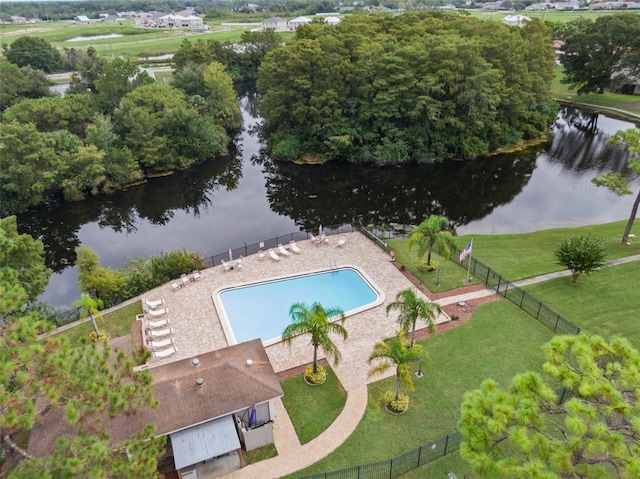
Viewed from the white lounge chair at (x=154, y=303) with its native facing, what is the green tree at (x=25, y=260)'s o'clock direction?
The green tree is roughly at 7 o'clock from the white lounge chair.

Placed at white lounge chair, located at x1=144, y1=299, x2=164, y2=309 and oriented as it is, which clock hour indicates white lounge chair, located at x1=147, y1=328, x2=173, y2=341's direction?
white lounge chair, located at x1=147, y1=328, x2=173, y2=341 is roughly at 3 o'clock from white lounge chair, located at x1=144, y1=299, x2=164, y2=309.

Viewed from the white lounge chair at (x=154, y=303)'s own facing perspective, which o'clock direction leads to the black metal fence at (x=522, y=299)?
The black metal fence is roughly at 1 o'clock from the white lounge chair.

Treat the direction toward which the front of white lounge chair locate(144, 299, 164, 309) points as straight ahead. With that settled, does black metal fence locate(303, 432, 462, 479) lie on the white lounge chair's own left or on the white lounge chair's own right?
on the white lounge chair's own right

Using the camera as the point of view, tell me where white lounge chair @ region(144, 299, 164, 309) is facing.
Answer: facing to the right of the viewer

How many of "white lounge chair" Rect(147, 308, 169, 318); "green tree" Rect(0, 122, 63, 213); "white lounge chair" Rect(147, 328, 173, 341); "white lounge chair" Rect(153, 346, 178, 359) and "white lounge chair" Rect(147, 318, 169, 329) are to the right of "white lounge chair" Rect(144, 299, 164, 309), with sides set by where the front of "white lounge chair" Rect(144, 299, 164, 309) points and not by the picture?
4

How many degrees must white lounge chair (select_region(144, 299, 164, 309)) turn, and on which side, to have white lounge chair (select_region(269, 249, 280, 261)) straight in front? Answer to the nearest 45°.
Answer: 0° — it already faces it

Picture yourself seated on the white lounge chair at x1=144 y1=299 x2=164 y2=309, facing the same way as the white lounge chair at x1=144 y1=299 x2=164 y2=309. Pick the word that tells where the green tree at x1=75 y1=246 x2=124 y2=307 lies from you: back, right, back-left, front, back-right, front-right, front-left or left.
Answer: back-left

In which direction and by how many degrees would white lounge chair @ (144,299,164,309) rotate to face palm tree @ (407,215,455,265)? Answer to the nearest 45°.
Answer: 0° — it already faces it

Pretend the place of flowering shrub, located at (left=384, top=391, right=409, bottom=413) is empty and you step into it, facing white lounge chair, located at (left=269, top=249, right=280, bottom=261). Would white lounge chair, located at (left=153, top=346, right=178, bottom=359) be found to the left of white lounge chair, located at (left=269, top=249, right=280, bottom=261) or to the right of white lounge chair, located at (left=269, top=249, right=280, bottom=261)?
left

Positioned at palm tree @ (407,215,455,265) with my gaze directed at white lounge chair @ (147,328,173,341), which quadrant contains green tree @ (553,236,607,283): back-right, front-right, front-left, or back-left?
back-left

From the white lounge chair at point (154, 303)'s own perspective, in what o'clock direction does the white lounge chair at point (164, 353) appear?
the white lounge chair at point (164, 353) is roughly at 3 o'clock from the white lounge chair at point (154, 303).

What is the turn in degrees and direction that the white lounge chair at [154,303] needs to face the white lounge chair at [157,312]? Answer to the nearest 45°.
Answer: approximately 90° to its right

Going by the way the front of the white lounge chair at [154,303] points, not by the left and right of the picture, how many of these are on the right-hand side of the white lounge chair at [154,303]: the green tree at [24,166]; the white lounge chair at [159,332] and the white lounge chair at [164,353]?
2

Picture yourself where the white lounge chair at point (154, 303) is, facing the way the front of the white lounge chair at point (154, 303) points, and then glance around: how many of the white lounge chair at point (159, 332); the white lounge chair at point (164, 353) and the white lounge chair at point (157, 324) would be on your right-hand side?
3

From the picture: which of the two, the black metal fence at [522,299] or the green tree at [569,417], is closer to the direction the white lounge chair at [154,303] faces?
the black metal fence
